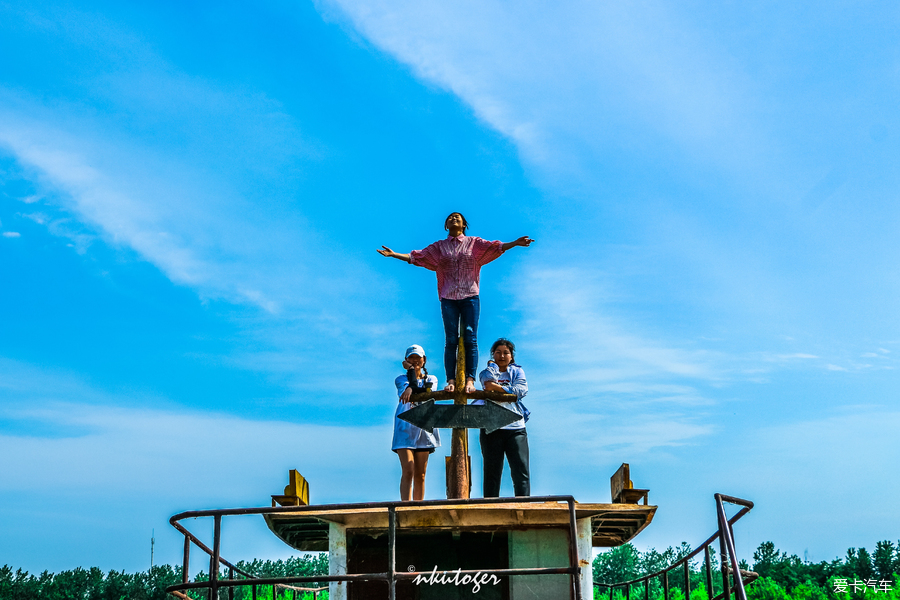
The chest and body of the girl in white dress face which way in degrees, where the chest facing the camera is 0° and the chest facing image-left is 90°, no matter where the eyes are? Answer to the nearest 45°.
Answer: approximately 0°

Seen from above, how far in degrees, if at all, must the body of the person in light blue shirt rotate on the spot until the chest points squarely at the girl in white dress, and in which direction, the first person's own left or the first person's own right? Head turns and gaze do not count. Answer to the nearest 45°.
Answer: approximately 90° to the first person's own right

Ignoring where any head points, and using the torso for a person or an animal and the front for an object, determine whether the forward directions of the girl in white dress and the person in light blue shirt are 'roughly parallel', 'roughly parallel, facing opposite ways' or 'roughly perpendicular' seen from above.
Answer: roughly parallel

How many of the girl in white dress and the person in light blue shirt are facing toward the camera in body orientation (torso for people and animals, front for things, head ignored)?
2

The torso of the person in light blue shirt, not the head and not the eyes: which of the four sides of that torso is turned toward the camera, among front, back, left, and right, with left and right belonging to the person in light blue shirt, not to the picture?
front

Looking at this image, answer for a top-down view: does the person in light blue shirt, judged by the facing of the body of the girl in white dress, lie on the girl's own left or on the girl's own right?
on the girl's own left
